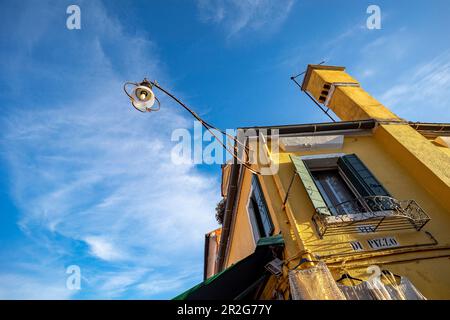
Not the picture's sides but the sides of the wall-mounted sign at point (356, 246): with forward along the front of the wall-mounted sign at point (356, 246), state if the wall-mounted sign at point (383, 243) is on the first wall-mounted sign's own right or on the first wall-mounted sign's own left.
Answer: on the first wall-mounted sign's own left

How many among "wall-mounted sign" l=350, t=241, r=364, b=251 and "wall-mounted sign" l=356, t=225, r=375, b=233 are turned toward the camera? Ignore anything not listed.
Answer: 2

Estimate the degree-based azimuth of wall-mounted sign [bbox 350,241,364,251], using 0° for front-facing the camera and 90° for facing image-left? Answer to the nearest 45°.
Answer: approximately 0°

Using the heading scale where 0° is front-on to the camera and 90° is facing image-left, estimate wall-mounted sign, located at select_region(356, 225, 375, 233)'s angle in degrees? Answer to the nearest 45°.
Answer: approximately 0°
